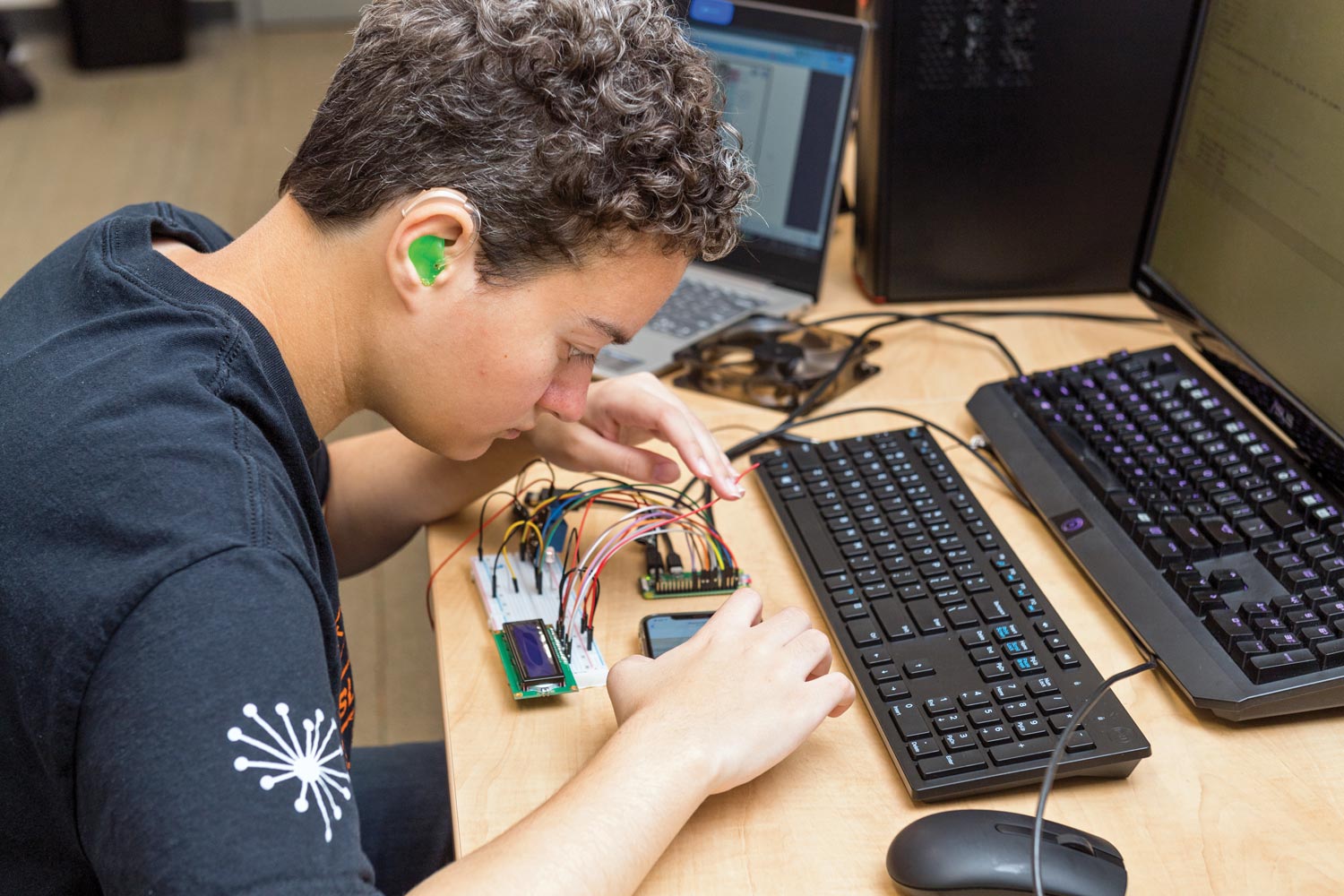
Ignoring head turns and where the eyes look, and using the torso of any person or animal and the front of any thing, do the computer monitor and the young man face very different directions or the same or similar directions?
very different directions

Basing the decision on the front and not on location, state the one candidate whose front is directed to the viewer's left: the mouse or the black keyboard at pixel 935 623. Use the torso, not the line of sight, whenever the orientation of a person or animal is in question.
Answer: the black keyboard

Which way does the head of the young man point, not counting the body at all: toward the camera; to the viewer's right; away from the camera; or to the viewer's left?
to the viewer's right

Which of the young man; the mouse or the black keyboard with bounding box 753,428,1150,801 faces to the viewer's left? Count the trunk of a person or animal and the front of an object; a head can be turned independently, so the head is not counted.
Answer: the black keyboard

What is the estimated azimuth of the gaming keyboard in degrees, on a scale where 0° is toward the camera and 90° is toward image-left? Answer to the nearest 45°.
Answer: approximately 45°

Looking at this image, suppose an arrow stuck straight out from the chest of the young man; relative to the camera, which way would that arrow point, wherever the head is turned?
to the viewer's right
